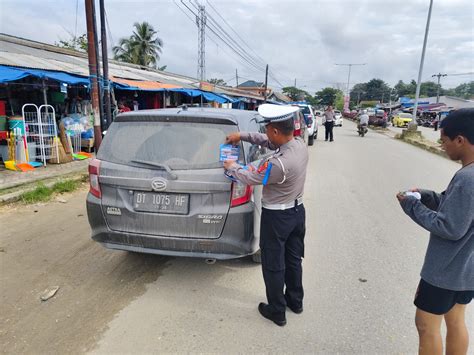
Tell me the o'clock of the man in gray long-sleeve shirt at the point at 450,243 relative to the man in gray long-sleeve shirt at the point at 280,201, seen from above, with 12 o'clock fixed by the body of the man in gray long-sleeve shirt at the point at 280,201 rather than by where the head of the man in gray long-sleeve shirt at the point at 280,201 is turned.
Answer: the man in gray long-sleeve shirt at the point at 450,243 is roughly at 6 o'clock from the man in gray long-sleeve shirt at the point at 280,201.

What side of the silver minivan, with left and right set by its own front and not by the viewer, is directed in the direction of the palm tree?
front

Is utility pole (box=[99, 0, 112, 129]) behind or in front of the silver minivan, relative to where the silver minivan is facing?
in front

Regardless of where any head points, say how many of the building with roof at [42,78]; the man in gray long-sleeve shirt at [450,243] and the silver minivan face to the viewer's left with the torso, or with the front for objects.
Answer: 1

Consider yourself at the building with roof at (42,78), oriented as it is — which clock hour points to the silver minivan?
The silver minivan is roughly at 1 o'clock from the building with roof.

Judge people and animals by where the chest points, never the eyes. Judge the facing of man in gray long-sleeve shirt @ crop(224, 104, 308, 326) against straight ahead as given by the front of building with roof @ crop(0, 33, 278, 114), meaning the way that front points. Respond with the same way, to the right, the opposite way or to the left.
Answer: the opposite way

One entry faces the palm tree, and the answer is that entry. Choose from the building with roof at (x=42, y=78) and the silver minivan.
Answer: the silver minivan

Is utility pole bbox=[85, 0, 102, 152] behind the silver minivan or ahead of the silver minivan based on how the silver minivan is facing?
ahead

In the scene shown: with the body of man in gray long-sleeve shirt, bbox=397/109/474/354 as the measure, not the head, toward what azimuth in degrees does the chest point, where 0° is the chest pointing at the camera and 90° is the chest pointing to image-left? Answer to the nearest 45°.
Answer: approximately 90°

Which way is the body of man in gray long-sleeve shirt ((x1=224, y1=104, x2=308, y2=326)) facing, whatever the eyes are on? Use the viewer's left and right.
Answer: facing away from the viewer and to the left of the viewer

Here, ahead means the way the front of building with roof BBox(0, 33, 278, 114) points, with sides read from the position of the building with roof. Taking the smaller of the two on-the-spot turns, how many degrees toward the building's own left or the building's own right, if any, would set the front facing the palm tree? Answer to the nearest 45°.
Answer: approximately 135° to the building's own left

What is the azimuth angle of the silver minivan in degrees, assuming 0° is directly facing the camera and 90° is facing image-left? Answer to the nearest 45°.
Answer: approximately 180°

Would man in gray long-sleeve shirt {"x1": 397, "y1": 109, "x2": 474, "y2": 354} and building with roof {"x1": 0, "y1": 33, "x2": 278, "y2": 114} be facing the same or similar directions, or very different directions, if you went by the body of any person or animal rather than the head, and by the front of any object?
very different directions

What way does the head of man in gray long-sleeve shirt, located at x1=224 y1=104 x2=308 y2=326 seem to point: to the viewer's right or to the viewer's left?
to the viewer's left

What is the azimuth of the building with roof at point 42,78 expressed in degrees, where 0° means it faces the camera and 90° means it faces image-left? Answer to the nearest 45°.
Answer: approximately 315°
